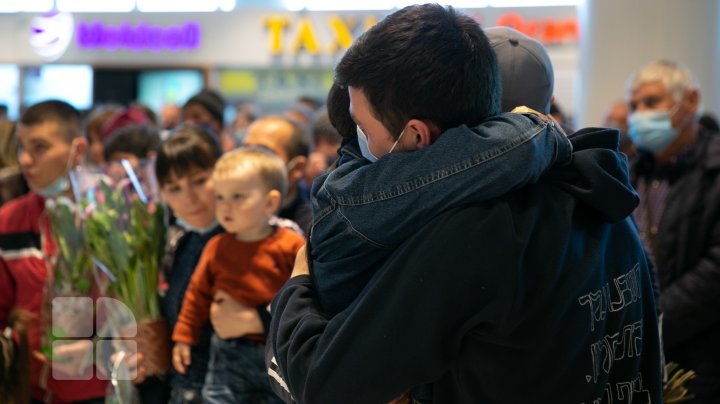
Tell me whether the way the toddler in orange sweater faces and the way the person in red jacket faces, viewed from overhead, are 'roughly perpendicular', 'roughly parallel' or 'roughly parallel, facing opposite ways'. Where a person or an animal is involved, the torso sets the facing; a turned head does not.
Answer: roughly parallel

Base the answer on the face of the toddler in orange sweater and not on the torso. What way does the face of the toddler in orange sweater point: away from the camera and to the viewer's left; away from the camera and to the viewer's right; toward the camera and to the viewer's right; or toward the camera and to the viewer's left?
toward the camera and to the viewer's left

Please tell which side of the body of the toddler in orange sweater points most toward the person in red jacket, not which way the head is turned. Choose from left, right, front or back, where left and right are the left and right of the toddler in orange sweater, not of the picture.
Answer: right

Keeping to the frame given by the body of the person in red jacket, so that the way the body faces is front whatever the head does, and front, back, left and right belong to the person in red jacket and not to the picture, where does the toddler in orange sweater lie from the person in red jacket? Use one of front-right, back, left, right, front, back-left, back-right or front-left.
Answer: left

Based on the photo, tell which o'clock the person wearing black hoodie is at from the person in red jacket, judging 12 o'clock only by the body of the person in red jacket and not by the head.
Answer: The person wearing black hoodie is roughly at 10 o'clock from the person in red jacket.

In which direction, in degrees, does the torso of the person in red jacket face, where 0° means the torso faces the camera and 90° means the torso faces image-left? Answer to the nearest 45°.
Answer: approximately 45°

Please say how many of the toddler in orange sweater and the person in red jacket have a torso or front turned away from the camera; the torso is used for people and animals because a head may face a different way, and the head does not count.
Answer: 0
